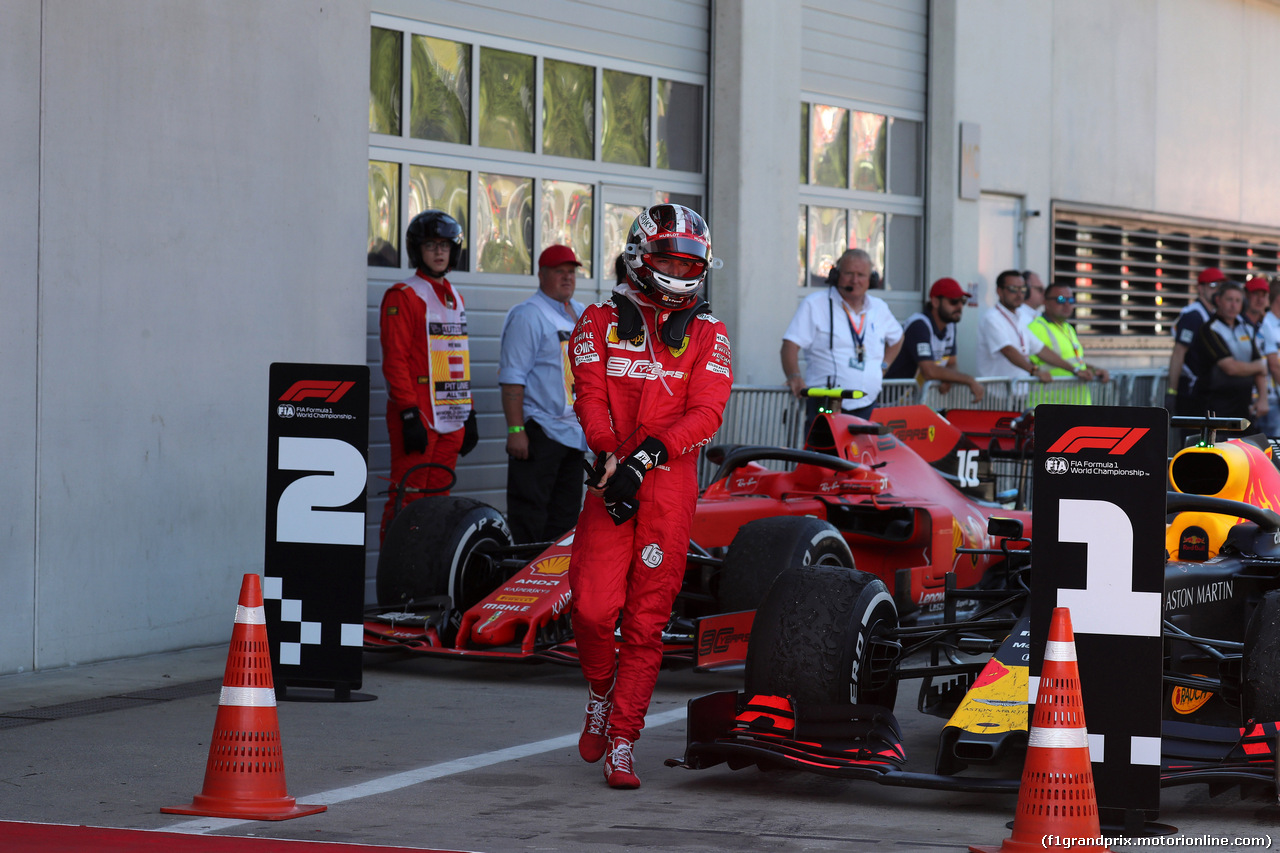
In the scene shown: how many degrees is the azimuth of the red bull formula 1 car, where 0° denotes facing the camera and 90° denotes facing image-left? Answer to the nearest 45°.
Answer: approximately 45°

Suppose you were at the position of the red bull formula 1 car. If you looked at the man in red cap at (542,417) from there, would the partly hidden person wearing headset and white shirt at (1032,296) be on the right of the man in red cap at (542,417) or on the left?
right

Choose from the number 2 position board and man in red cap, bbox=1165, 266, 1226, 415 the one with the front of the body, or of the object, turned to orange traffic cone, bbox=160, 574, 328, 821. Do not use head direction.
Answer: the number 2 position board

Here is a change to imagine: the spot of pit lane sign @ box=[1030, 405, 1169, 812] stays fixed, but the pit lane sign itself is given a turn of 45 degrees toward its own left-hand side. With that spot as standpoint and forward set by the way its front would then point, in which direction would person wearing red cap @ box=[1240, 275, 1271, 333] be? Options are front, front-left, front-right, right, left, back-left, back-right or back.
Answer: back-left

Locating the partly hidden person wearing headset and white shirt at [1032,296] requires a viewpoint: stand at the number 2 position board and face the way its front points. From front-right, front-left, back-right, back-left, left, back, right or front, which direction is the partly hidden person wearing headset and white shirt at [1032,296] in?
back-left

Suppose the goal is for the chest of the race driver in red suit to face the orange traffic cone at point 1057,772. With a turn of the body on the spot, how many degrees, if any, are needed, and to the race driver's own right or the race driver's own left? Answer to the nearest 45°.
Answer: approximately 45° to the race driver's own left

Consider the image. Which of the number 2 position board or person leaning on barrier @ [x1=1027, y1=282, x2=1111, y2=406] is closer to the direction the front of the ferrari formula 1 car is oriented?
the number 2 position board

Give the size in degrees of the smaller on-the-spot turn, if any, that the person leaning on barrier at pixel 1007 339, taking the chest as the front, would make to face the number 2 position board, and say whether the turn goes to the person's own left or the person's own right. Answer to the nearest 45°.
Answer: approximately 45° to the person's own right
